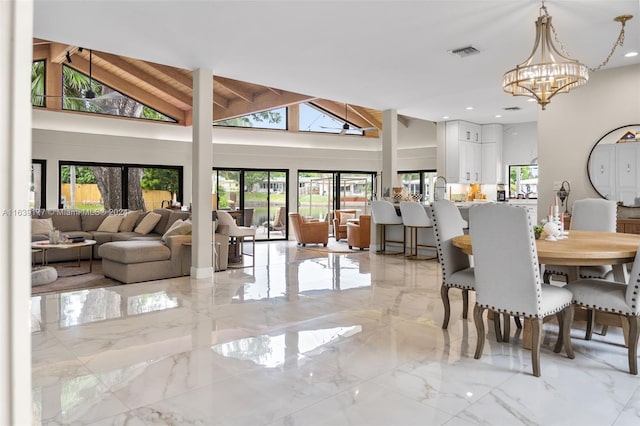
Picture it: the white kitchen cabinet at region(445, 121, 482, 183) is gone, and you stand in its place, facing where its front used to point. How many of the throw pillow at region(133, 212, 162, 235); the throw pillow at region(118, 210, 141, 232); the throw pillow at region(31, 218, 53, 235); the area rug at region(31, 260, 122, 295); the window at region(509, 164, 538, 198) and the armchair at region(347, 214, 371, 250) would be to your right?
5

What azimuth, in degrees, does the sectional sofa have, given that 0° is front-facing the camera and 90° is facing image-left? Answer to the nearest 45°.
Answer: approximately 45°

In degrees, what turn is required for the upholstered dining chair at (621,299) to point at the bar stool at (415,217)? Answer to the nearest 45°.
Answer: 0° — it already faces it

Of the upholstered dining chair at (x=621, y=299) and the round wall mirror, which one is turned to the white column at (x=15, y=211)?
the round wall mirror

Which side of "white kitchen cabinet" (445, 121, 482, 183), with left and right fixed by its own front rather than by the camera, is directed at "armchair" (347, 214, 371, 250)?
right

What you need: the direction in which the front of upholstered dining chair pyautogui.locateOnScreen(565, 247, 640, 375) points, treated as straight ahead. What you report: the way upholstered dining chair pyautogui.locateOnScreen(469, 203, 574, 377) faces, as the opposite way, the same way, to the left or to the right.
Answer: to the right

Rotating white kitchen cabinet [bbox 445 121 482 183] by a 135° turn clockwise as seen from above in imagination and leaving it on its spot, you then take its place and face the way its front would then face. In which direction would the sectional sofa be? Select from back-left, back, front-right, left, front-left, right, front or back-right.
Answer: front-left

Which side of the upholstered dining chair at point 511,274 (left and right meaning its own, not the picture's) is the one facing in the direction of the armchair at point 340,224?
left

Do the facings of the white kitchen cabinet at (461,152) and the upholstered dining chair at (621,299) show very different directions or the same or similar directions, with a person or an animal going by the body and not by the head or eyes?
very different directions

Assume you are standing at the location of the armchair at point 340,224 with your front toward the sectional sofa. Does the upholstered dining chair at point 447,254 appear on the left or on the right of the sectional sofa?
left

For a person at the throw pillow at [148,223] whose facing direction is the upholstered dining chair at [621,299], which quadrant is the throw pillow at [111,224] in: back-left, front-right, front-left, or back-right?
back-right

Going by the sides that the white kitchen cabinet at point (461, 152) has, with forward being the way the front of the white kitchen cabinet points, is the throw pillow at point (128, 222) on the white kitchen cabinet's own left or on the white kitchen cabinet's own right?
on the white kitchen cabinet's own right
